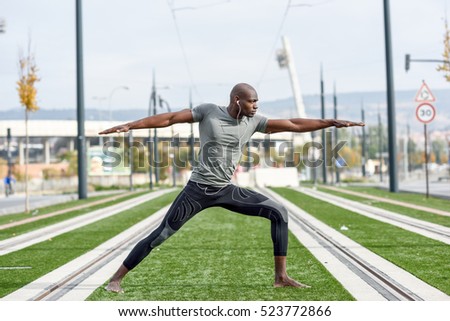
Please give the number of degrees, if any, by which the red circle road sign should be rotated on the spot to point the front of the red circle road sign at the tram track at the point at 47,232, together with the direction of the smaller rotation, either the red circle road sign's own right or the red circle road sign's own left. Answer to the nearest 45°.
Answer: approximately 45° to the red circle road sign's own right

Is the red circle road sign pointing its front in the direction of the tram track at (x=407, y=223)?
yes

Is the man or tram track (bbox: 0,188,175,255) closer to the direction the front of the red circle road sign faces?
the man

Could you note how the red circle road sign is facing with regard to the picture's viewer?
facing the viewer

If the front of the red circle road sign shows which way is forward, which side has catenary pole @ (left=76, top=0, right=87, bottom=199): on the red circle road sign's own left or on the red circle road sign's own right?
on the red circle road sign's own right

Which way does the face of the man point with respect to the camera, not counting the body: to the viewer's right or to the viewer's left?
to the viewer's right

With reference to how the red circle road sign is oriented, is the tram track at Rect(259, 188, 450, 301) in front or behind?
in front

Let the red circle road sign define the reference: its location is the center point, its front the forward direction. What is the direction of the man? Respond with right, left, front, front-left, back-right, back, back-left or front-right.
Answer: front
